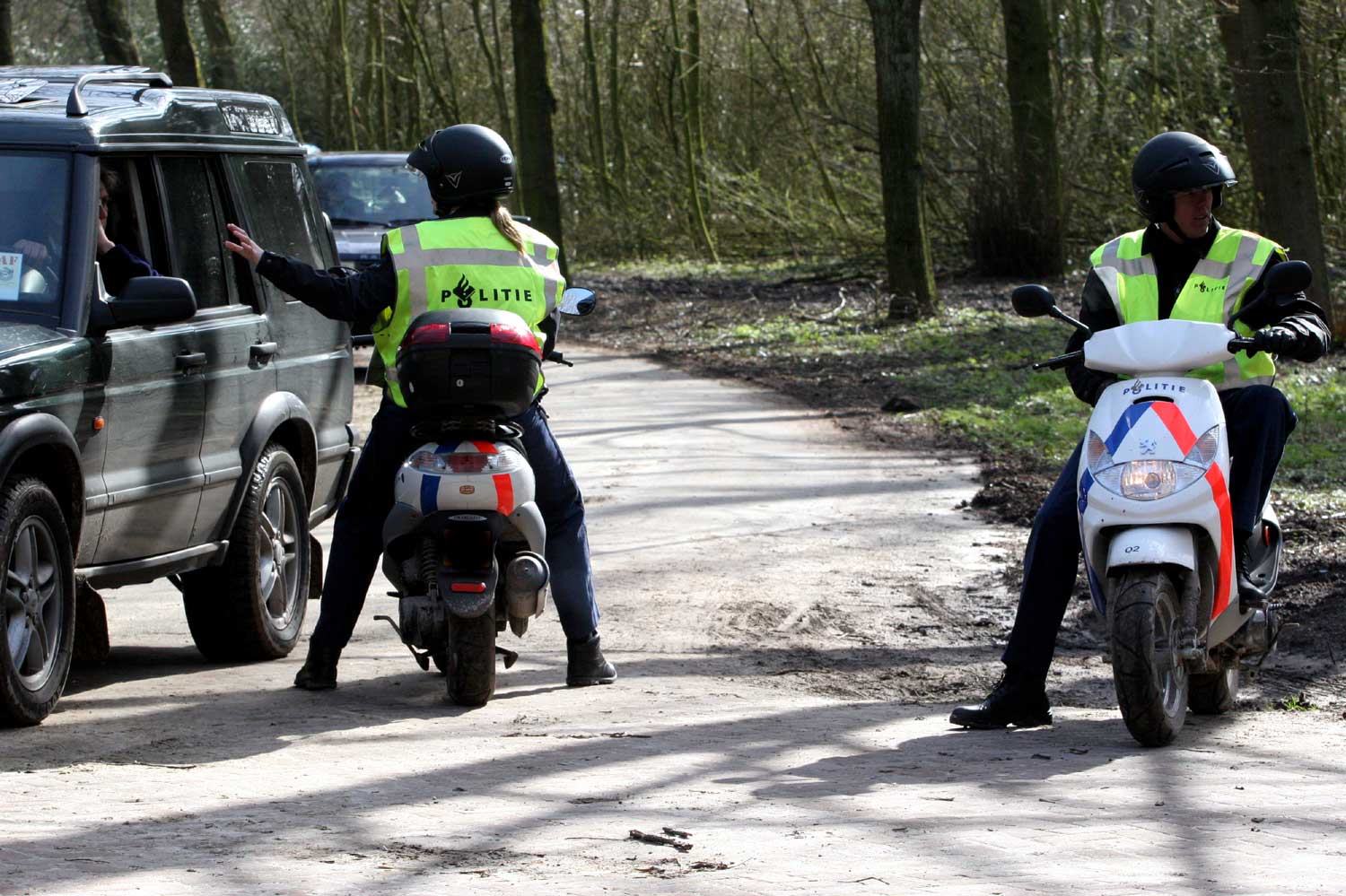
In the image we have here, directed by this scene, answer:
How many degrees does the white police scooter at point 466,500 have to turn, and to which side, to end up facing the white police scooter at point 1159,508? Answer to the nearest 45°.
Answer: approximately 135° to its right

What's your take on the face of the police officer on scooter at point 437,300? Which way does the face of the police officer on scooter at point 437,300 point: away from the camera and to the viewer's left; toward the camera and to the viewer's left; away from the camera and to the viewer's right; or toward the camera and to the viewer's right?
away from the camera and to the viewer's left

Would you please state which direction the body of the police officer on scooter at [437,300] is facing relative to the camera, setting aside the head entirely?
away from the camera

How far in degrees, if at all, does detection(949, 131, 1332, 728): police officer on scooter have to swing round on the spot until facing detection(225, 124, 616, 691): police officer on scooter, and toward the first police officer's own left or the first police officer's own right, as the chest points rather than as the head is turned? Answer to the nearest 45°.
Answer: approximately 90° to the first police officer's own right

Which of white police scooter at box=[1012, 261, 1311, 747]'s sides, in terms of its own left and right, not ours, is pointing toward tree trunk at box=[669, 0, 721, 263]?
back

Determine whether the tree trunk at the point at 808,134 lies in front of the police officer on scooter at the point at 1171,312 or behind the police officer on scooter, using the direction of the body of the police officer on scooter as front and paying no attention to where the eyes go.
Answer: behind

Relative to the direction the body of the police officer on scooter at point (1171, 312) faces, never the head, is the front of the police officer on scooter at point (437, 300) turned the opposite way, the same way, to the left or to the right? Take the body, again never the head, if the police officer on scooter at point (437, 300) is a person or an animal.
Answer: the opposite way

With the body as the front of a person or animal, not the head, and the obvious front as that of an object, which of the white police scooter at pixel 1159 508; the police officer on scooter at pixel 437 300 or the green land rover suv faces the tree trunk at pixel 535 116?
the police officer on scooter

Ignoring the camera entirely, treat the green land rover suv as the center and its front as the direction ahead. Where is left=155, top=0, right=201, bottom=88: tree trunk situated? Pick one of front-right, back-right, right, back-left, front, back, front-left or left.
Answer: back-right

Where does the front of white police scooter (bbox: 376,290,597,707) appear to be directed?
away from the camera
